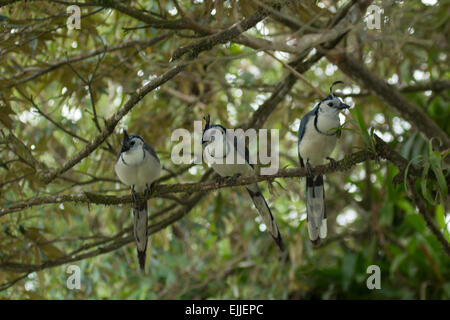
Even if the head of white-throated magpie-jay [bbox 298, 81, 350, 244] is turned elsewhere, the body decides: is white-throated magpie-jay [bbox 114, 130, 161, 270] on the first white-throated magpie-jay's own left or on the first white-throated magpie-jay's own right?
on the first white-throated magpie-jay's own right

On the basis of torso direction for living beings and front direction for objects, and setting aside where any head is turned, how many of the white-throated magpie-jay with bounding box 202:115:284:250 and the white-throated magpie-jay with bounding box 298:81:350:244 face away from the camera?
0

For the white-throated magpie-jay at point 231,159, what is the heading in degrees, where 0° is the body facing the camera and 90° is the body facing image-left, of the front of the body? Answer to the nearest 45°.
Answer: approximately 45°

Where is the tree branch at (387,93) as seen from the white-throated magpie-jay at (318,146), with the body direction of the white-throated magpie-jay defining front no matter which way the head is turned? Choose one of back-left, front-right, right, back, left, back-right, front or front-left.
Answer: left

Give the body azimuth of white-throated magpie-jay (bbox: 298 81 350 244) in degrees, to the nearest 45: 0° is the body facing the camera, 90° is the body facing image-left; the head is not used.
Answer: approximately 315°
